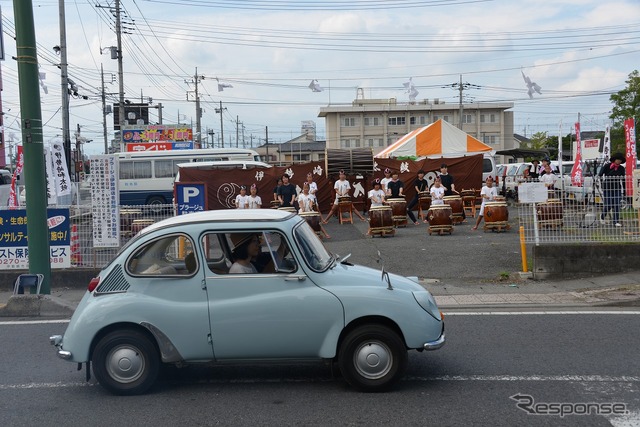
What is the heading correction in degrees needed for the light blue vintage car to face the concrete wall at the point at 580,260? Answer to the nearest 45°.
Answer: approximately 45° to its left

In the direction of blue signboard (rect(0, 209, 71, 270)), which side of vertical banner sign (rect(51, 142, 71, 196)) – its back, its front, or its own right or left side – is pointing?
front

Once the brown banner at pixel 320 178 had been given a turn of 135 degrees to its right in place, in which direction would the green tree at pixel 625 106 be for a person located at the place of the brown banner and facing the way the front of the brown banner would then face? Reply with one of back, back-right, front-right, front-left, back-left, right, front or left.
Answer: right

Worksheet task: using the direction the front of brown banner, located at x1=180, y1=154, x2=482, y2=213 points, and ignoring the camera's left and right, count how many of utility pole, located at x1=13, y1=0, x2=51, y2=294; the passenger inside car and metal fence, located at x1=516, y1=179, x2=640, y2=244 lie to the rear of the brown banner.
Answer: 0

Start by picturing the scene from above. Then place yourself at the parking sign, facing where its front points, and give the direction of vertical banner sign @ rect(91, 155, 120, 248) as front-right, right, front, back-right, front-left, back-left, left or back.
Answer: right

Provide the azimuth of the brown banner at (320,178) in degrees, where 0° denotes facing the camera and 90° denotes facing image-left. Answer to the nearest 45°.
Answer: approximately 0°

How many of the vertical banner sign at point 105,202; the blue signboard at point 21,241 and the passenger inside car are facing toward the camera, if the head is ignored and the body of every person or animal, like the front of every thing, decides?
2

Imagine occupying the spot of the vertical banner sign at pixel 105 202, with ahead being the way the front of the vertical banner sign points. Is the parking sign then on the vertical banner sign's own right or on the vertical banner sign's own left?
on the vertical banner sign's own left

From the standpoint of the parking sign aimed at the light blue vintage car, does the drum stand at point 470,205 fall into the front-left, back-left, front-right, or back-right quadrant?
back-left

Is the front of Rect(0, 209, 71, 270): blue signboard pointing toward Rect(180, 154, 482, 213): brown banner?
no

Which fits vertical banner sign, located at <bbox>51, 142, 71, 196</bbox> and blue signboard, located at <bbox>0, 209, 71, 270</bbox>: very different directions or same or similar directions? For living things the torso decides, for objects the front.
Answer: same or similar directions

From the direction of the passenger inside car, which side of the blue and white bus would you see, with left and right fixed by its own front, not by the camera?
right

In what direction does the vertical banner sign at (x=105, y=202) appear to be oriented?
toward the camera

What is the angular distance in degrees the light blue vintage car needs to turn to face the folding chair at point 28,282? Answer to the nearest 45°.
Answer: approximately 135° to its left

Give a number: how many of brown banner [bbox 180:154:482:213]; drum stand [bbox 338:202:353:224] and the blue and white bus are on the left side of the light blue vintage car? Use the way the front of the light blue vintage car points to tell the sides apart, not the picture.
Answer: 3

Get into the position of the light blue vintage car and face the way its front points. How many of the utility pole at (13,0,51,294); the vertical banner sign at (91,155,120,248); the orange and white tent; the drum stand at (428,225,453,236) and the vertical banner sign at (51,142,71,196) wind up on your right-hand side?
0

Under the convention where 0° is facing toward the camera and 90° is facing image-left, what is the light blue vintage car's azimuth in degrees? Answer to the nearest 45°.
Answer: approximately 270°

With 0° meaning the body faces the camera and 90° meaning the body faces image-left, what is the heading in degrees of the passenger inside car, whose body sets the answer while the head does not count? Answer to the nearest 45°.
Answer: approximately 270°
